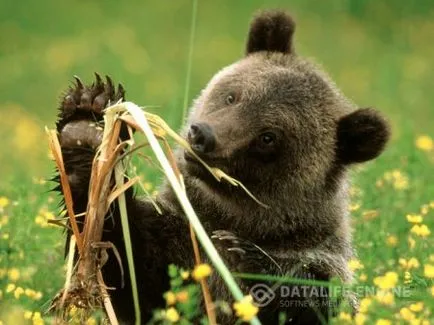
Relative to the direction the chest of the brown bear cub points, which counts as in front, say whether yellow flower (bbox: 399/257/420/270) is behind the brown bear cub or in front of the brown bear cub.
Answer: behind

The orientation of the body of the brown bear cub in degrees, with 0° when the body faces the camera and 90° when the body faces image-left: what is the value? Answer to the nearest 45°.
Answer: approximately 45°

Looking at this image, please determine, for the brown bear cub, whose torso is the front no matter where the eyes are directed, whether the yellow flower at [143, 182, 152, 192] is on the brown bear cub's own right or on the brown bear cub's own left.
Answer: on the brown bear cub's own right

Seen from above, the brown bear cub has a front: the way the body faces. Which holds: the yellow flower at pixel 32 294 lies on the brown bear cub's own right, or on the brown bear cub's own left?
on the brown bear cub's own right
